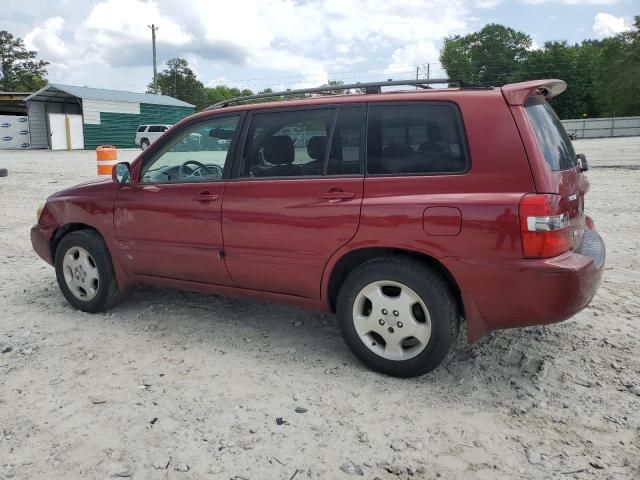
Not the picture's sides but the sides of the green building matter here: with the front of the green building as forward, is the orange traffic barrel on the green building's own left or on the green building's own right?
on the green building's own left

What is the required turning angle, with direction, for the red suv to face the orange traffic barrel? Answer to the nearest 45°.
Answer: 0° — it already faces it

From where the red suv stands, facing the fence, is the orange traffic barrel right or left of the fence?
left

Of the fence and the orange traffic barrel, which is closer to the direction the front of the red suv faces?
the orange traffic barrel

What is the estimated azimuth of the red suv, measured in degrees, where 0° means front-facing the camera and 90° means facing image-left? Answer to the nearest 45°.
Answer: approximately 135°

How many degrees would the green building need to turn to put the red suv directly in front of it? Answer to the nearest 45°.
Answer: approximately 45° to its left

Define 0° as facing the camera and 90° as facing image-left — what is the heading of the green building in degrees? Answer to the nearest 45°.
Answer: approximately 45°

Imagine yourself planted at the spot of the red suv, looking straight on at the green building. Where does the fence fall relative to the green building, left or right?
right

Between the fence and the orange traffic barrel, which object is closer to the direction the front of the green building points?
the orange traffic barrel

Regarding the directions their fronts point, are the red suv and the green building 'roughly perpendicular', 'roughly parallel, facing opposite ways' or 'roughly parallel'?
roughly perpendicular
